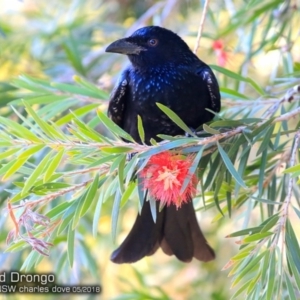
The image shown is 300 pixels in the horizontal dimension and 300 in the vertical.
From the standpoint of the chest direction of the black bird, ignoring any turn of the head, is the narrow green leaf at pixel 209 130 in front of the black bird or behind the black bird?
in front

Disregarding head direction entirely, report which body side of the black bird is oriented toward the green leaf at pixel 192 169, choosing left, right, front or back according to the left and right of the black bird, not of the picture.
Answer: front

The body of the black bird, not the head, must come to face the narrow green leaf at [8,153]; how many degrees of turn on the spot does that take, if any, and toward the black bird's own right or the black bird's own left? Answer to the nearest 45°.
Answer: approximately 45° to the black bird's own right

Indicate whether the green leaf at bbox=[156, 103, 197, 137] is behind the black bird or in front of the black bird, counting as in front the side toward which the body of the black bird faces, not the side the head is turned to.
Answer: in front

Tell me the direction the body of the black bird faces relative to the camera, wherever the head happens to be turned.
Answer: toward the camera

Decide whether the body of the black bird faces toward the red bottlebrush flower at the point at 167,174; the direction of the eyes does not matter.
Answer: yes
